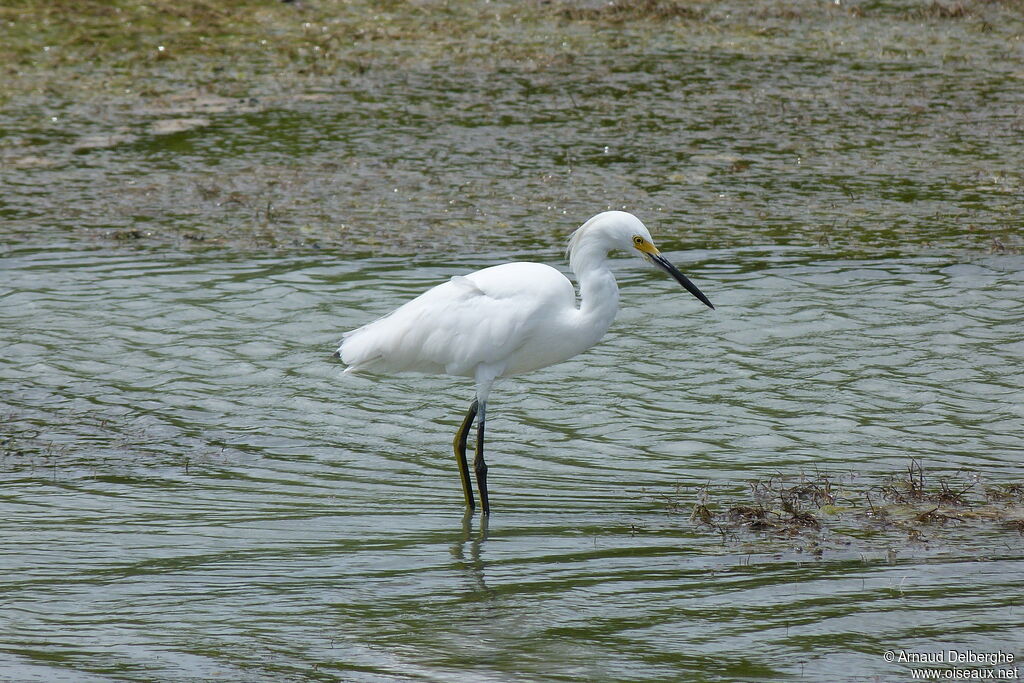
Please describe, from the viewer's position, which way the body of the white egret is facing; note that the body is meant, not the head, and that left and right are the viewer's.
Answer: facing to the right of the viewer
